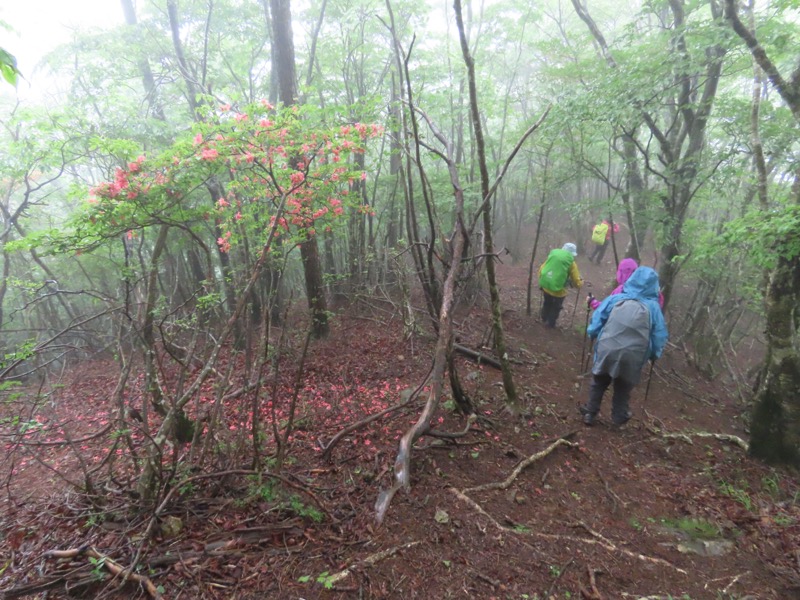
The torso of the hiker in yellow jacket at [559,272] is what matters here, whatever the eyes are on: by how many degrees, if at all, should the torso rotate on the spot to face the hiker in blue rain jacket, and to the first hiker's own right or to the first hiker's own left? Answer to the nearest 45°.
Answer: approximately 135° to the first hiker's own right

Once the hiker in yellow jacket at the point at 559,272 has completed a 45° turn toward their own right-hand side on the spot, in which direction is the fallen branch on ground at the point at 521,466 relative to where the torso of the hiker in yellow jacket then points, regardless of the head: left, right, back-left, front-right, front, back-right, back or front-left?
right

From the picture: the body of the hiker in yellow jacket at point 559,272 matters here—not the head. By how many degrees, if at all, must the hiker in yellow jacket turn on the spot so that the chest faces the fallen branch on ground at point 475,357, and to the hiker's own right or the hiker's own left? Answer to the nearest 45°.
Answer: approximately 180°

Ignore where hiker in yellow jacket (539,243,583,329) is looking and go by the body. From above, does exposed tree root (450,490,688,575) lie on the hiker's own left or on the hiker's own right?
on the hiker's own right

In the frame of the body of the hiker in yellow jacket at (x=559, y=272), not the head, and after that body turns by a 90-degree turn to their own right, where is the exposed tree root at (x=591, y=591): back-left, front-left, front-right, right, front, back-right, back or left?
front-right

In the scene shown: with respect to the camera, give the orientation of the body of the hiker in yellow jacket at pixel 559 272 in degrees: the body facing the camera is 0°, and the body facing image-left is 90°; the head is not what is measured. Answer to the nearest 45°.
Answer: approximately 225°
